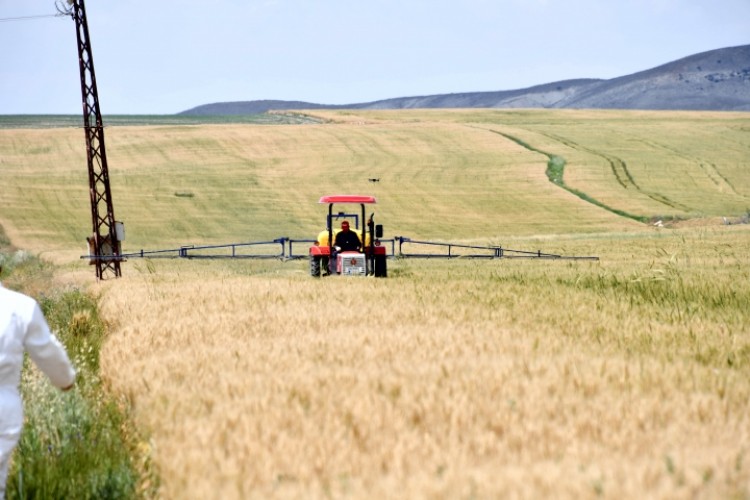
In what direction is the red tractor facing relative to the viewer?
toward the camera

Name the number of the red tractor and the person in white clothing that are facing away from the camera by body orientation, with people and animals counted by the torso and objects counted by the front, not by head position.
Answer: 1

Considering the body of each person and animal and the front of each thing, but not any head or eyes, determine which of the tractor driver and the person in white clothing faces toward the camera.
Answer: the tractor driver

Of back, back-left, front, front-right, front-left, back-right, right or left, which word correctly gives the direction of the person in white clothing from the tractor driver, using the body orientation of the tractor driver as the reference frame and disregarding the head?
front

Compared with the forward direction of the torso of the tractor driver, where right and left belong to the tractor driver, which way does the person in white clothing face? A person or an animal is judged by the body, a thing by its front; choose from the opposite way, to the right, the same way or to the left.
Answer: the opposite way

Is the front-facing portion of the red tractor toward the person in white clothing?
yes

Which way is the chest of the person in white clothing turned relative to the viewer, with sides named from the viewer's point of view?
facing away from the viewer

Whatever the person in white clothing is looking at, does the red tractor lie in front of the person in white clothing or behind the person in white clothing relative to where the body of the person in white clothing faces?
in front

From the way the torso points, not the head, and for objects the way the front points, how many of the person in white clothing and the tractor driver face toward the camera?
1

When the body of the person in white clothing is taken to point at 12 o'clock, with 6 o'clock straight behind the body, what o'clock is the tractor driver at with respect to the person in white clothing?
The tractor driver is roughly at 1 o'clock from the person in white clothing.

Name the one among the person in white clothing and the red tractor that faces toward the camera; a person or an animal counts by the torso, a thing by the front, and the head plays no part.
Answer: the red tractor

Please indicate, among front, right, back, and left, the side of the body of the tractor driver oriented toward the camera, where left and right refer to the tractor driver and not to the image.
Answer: front

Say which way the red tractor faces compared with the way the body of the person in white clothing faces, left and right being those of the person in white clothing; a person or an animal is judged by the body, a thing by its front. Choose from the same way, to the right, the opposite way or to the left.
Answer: the opposite way
